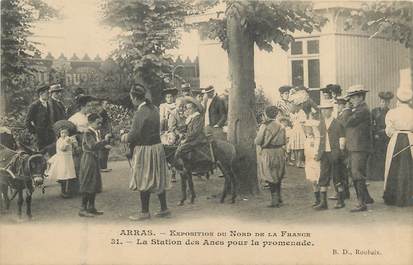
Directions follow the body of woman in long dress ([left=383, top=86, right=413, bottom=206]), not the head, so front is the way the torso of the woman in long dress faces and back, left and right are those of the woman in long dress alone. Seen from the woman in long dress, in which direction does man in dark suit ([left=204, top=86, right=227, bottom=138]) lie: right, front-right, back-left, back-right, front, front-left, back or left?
left

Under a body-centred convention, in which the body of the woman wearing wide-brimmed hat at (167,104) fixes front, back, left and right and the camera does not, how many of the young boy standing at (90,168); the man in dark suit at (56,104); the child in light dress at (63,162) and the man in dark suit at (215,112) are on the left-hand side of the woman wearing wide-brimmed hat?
1

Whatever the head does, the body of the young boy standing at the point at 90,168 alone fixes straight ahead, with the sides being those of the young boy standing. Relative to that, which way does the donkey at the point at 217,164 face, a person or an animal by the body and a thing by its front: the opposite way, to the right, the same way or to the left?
the opposite way

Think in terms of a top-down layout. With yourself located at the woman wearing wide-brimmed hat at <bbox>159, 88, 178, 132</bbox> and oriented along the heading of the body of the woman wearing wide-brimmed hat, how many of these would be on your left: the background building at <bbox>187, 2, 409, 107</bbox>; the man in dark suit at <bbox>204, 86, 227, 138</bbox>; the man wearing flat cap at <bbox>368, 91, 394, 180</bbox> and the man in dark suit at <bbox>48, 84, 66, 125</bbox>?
3

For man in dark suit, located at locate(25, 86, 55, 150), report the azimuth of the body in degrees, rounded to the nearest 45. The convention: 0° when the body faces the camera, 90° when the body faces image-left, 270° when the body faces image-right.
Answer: approximately 315°

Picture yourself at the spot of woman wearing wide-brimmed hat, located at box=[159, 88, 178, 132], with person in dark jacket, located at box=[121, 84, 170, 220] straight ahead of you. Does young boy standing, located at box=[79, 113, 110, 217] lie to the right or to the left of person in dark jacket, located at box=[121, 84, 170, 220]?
right

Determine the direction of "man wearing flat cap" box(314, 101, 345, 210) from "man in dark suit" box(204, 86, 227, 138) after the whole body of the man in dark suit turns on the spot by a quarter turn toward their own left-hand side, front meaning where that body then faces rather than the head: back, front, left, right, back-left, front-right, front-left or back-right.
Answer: front

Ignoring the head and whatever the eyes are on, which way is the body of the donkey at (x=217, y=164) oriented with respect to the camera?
to the viewer's left

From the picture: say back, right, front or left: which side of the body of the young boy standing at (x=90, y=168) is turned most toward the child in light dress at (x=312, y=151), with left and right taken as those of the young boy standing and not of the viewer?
front

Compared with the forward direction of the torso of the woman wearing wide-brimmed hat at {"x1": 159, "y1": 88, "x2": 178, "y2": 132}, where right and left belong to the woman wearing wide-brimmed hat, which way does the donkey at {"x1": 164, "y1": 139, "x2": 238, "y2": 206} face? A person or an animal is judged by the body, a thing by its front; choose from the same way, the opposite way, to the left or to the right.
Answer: to the right

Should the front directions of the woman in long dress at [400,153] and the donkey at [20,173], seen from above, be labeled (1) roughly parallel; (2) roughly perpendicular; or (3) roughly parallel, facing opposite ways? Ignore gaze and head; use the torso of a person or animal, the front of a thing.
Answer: roughly perpendicular
